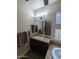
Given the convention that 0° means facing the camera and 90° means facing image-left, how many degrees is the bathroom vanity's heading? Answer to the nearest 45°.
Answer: approximately 45°

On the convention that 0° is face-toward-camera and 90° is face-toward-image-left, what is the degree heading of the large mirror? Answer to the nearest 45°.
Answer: approximately 45°
